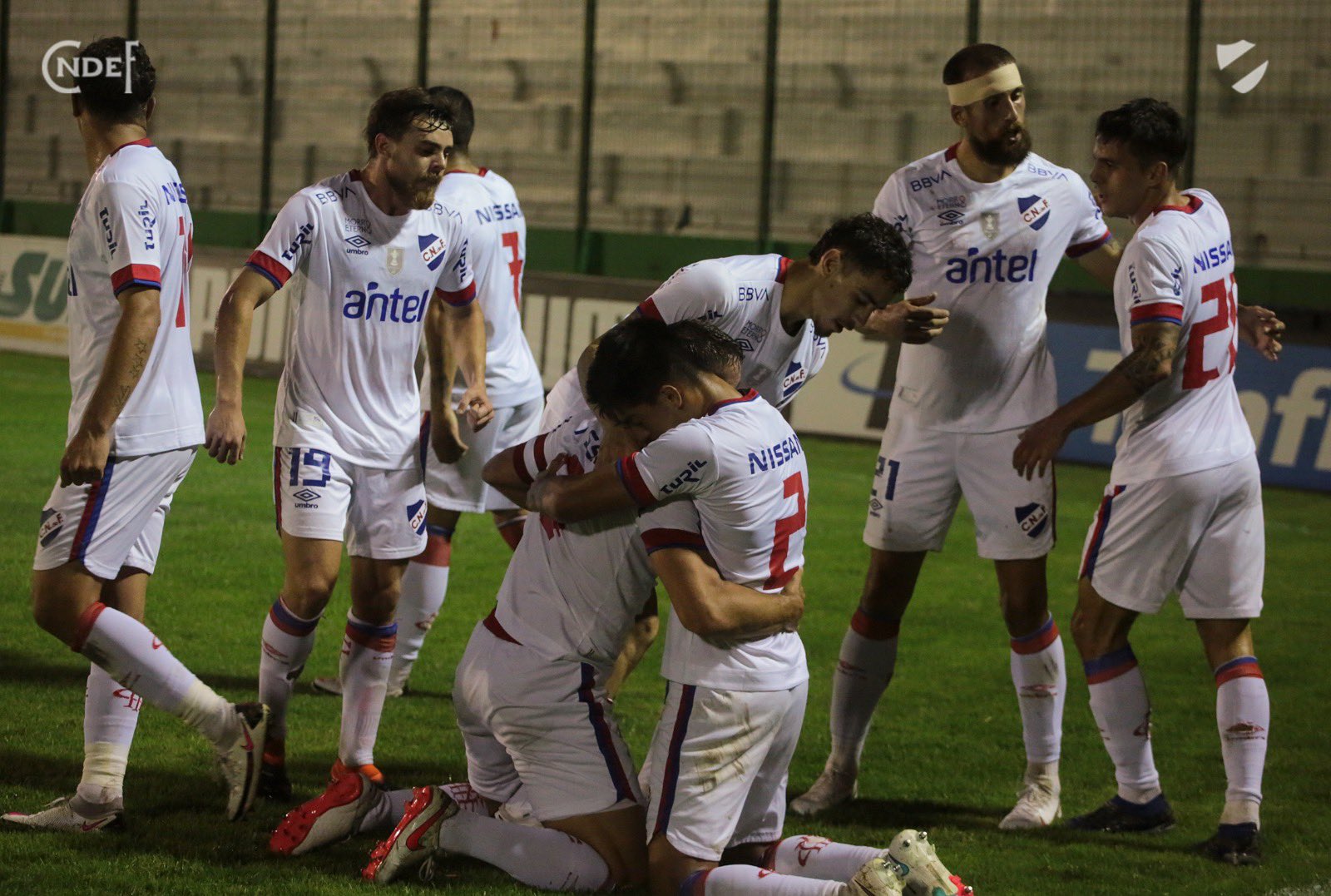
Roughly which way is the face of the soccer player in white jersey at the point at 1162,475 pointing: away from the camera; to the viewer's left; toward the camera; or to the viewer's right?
to the viewer's left

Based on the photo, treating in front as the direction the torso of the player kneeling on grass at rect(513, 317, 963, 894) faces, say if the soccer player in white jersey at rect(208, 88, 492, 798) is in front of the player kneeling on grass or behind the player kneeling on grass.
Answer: in front

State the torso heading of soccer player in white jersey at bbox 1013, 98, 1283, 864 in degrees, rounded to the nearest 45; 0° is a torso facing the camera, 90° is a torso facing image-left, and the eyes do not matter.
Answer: approximately 135°

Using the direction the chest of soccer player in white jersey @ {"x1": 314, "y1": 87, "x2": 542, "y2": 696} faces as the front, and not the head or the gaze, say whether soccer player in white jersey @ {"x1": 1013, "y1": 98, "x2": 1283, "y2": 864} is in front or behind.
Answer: behind

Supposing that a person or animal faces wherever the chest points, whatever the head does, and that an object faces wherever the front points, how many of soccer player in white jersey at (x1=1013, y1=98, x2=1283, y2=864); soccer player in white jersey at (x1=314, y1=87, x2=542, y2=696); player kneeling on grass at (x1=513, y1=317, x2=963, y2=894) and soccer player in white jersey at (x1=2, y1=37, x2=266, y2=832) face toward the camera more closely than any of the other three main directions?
0

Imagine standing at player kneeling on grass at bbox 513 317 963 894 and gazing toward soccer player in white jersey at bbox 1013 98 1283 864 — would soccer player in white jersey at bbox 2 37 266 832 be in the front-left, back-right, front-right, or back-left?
back-left

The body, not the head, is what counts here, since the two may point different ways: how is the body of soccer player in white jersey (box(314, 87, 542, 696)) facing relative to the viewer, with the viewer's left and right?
facing away from the viewer and to the left of the viewer

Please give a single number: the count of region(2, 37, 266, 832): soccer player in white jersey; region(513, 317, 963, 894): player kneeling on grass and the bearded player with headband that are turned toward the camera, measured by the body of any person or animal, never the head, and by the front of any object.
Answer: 1

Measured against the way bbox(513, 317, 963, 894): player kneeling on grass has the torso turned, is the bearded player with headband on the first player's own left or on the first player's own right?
on the first player's own right

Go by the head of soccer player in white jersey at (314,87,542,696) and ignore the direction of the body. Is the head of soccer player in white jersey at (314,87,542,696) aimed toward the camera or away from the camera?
away from the camera

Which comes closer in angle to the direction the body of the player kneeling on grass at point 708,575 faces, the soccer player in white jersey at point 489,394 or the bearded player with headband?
the soccer player in white jersey

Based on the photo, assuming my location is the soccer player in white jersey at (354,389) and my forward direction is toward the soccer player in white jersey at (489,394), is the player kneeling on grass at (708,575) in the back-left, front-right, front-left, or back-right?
back-right

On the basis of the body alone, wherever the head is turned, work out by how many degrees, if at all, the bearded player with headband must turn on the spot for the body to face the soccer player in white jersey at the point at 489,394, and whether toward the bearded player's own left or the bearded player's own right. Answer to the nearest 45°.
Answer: approximately 135° to the bearded player's own right

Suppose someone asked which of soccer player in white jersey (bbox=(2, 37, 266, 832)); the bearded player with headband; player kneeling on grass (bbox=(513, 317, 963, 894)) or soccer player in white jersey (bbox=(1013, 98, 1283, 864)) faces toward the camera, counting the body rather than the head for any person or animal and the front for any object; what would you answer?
the bearded player with headband

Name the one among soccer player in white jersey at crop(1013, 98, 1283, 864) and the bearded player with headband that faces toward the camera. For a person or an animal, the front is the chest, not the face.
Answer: the bearded player with headband

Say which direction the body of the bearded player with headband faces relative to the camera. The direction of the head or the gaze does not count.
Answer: toward the camera
